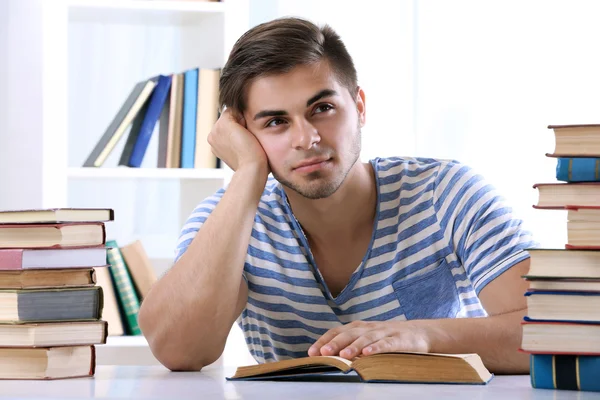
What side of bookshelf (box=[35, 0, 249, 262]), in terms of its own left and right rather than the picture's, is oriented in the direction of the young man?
front

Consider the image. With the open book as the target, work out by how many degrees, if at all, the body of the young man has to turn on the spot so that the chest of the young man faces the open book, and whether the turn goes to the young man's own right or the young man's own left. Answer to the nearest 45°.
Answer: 0° — they already face it

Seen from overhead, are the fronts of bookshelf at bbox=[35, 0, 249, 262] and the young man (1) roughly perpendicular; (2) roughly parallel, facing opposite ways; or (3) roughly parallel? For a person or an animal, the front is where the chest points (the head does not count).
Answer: roughly parallel

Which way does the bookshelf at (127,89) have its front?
toward the camera

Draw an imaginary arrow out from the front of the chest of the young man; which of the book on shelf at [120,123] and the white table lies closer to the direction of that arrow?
the white table

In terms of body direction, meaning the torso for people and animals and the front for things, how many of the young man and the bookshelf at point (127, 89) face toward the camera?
2

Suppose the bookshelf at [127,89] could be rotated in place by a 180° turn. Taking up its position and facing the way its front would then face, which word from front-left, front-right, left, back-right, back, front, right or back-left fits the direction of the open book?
back

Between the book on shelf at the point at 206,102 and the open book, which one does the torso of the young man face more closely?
the open book

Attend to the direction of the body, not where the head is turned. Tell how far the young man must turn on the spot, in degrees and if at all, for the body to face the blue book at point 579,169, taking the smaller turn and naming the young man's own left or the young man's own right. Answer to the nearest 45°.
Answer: approximately 45° to the young man's own left

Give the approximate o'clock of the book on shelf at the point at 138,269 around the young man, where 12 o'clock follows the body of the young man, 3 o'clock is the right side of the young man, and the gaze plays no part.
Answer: The book on shelf is roughly at 5 o'clock from the young man.

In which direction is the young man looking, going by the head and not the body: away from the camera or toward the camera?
toward the camera

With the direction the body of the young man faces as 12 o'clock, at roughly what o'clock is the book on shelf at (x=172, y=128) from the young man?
The book on shelf is roughly at 5 o'clock from the young man.

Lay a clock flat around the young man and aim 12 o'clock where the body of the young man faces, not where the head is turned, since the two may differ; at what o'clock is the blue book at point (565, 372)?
The blue book is roughly at 11 o'clock from the young man.

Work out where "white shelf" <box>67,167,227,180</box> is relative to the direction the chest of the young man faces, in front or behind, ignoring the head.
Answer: behind

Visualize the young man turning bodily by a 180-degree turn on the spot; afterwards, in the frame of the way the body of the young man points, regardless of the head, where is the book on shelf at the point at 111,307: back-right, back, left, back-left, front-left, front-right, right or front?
front-left

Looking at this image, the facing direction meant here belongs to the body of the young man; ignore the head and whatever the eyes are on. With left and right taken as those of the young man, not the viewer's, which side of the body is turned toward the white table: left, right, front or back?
front
